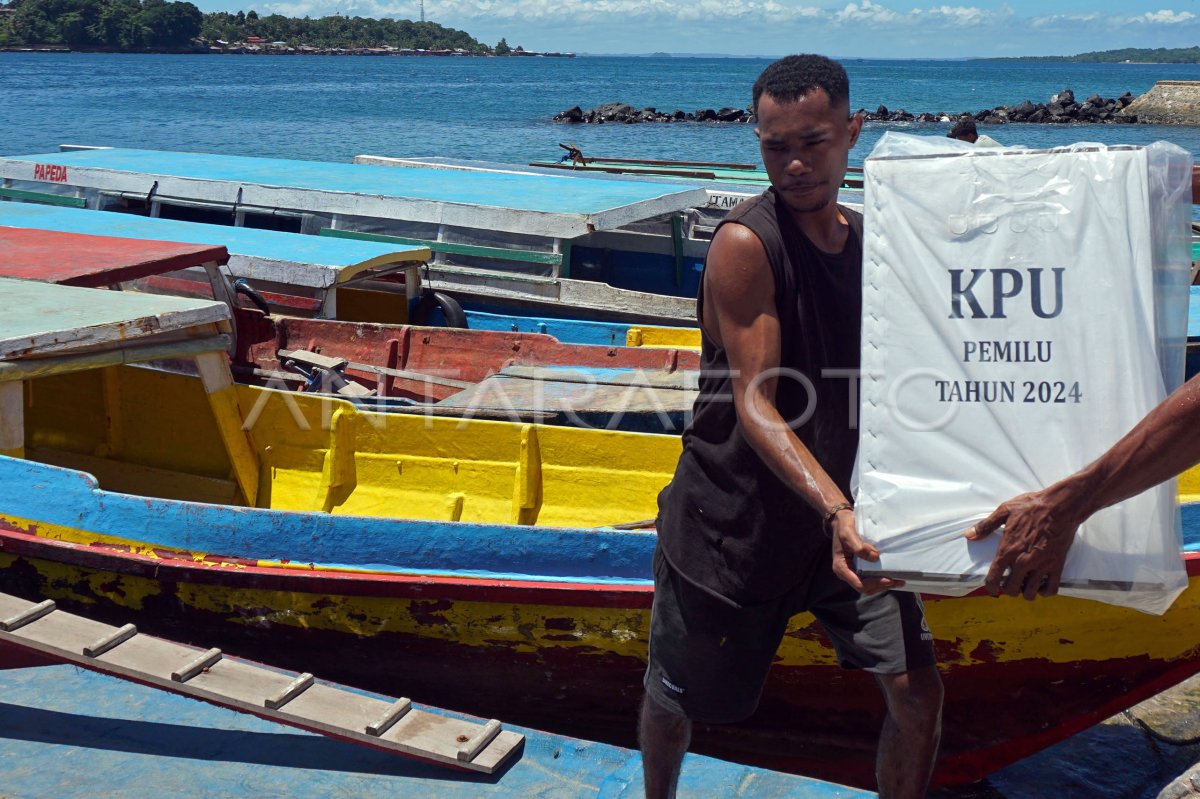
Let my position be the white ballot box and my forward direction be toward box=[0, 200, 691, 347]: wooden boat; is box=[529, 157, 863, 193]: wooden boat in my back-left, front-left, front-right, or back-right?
front-right

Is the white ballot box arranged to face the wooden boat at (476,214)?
no

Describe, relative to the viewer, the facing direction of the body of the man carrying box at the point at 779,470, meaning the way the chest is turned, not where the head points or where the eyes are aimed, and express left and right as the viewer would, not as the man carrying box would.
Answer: facing the viewer and to the right of the viewer

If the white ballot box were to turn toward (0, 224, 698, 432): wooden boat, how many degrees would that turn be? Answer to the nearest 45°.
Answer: approximately 135° to its right

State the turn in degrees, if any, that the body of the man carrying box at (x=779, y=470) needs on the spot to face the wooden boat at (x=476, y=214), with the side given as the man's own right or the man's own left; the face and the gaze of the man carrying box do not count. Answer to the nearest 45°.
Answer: approximately 135° to the man's own left

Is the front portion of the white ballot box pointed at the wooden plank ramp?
no

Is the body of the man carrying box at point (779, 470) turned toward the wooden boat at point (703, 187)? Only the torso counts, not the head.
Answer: no

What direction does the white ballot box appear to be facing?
toward the camera

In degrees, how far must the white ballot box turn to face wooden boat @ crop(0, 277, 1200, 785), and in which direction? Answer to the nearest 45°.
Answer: approximately 135° to its right
